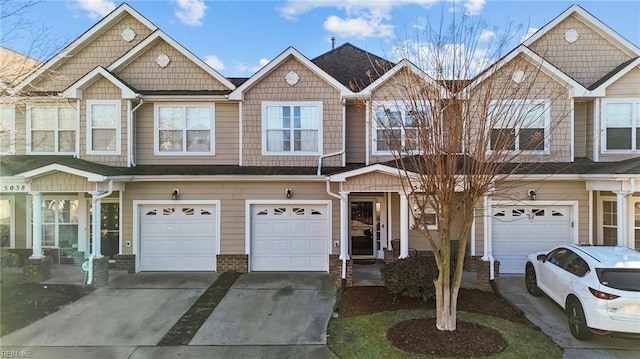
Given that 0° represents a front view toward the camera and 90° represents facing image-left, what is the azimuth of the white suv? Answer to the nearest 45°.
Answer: approximately 135°

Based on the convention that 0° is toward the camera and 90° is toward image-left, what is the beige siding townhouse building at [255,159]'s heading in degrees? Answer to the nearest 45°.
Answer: approximately 0°

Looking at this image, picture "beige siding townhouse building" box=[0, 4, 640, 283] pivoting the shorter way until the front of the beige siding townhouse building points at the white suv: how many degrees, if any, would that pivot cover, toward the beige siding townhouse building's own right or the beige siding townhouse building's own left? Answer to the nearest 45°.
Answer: approximately 45° to the beige siding townhouse building's own left

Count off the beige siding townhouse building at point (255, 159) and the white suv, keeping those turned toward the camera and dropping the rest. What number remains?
1

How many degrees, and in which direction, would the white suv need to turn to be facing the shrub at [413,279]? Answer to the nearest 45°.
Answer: approximately 45° to its left

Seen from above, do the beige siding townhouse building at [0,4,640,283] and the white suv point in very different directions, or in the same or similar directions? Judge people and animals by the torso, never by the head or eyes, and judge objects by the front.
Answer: very different directions
